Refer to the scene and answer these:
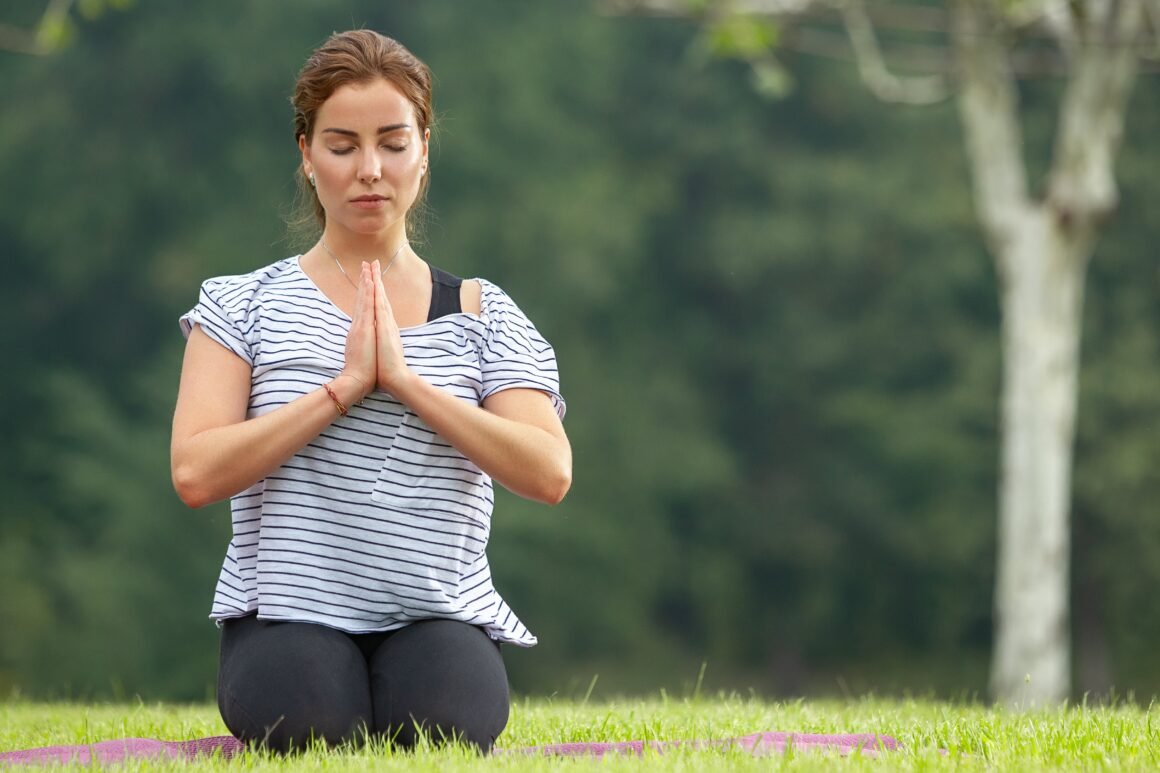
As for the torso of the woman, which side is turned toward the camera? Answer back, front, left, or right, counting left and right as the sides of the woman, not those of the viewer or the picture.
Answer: front

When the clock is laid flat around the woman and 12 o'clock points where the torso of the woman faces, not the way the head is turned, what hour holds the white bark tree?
The white bark tree is roughly at 7 o'clock from the woman.
